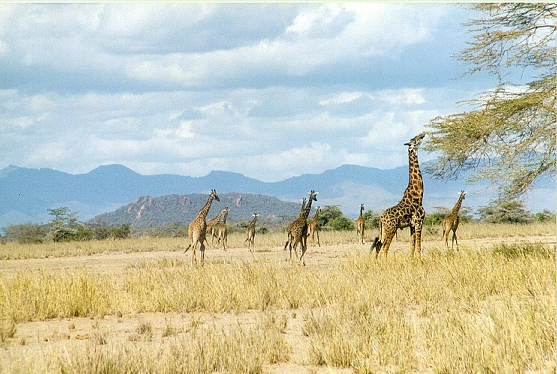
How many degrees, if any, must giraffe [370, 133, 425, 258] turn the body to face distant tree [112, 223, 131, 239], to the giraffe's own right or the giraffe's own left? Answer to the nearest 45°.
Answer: approximately 135° to the giraffe's own left

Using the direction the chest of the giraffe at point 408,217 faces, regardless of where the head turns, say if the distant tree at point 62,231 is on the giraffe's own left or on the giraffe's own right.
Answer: on the giraffe's own left

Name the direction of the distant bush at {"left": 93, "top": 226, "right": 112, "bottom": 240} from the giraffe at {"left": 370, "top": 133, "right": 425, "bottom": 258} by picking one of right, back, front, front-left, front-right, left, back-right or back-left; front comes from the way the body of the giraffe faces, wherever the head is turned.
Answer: back-left

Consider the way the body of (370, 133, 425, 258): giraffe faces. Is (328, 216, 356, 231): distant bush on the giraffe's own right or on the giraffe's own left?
on the giraffe's own left

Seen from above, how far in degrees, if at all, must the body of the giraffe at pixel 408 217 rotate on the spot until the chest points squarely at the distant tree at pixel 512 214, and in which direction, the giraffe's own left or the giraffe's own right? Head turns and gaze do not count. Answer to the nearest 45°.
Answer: approximately 90° to the giraffe's own left

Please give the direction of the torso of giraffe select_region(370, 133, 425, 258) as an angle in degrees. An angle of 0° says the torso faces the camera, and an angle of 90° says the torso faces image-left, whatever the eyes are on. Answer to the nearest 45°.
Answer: approximately 270°

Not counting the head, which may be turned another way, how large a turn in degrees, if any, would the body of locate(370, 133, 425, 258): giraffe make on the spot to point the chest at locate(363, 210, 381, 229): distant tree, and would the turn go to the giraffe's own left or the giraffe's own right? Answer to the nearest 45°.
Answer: approximately 90° to the giraffe's own left

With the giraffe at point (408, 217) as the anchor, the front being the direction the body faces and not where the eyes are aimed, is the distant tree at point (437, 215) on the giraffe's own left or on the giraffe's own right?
on the giraffe's own left
